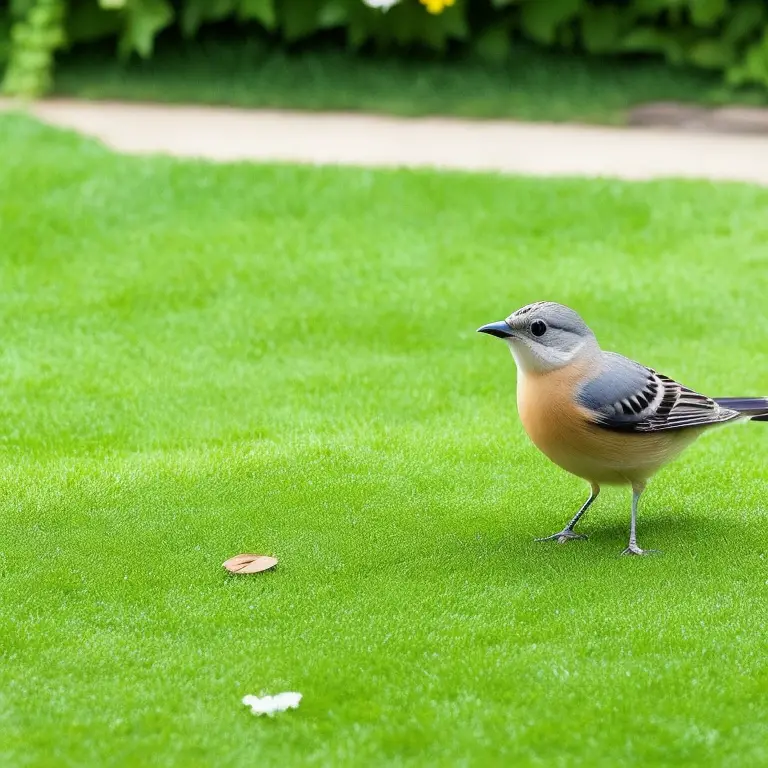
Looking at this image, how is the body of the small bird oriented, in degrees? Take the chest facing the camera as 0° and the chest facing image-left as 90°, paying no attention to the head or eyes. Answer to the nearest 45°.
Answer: approximately 90°

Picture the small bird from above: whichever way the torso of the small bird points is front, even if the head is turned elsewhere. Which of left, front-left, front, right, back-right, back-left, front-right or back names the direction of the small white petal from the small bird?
front-left

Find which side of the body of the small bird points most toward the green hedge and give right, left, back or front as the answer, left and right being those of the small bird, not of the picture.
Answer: right

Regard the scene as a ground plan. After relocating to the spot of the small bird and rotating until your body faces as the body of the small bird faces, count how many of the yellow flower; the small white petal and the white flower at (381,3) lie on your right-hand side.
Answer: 2

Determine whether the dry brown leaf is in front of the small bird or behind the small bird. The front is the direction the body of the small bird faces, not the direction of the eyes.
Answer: in front

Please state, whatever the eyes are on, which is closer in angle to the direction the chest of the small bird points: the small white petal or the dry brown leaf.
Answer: the dry brown leaf

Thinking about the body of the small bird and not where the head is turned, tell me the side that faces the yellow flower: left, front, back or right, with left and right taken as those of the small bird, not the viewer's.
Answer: right
